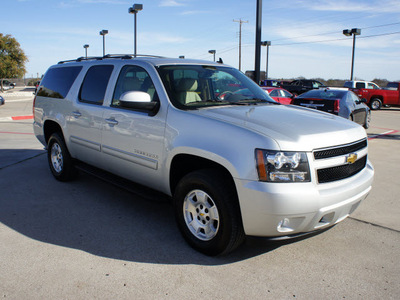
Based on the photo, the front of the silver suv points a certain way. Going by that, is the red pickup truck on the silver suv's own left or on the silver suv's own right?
on the silver suv's own left
